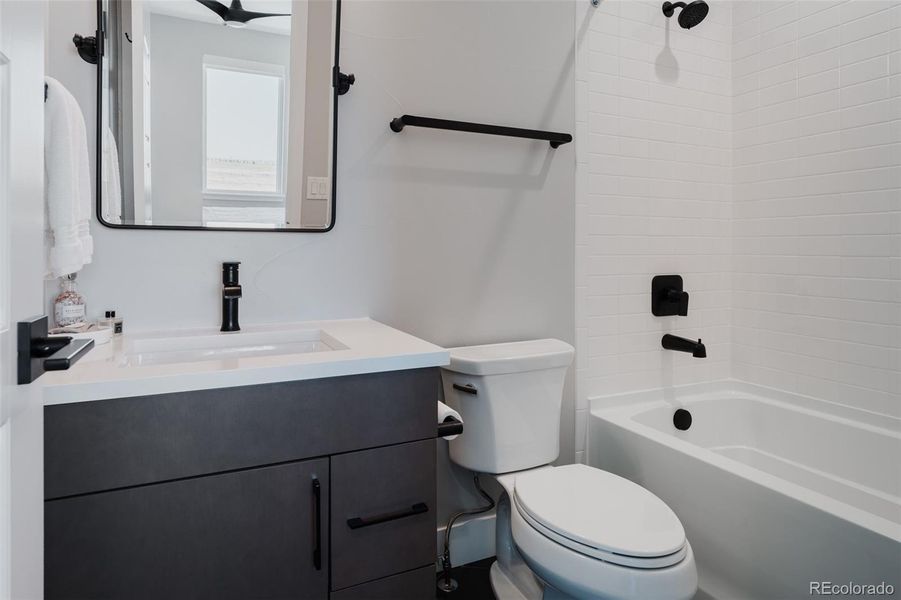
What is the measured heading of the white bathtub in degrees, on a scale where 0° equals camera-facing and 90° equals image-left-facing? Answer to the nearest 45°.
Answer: approximately 45°

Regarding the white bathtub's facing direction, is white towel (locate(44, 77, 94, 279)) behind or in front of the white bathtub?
in front

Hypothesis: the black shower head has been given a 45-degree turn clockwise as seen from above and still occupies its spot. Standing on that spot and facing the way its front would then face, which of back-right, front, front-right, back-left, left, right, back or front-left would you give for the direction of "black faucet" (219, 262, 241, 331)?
front-right

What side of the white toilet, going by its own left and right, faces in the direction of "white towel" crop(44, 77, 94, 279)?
right

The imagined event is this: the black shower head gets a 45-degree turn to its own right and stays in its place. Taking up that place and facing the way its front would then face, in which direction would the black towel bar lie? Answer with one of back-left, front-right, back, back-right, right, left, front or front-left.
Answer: front-right

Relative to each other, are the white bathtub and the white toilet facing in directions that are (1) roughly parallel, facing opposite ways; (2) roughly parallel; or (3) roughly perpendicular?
roughly perpendicular

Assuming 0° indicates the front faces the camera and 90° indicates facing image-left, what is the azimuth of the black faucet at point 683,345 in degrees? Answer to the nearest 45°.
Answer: approximately 315°

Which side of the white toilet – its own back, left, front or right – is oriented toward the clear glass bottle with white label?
right

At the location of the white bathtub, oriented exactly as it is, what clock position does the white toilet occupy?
The white toilet is roughly at 12 o'clock from the white bathtub.

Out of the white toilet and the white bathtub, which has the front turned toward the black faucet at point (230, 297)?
the white bathtub
